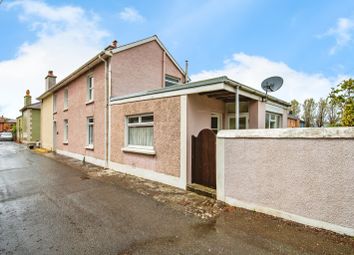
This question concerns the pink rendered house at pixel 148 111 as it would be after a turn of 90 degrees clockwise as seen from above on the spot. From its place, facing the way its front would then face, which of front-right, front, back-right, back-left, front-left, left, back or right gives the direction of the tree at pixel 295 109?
right

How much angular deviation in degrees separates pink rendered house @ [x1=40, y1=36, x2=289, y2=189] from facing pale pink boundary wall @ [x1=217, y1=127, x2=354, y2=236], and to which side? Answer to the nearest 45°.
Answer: approximately 90° to its left

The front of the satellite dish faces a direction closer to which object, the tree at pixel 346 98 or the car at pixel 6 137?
the tree

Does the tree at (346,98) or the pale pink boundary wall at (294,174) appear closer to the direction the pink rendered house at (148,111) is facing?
the pale pink boundary wall
